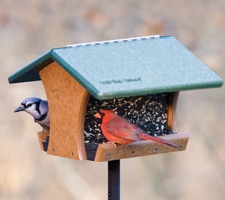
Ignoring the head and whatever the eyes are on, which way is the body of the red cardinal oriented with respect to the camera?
to the viewer's left
